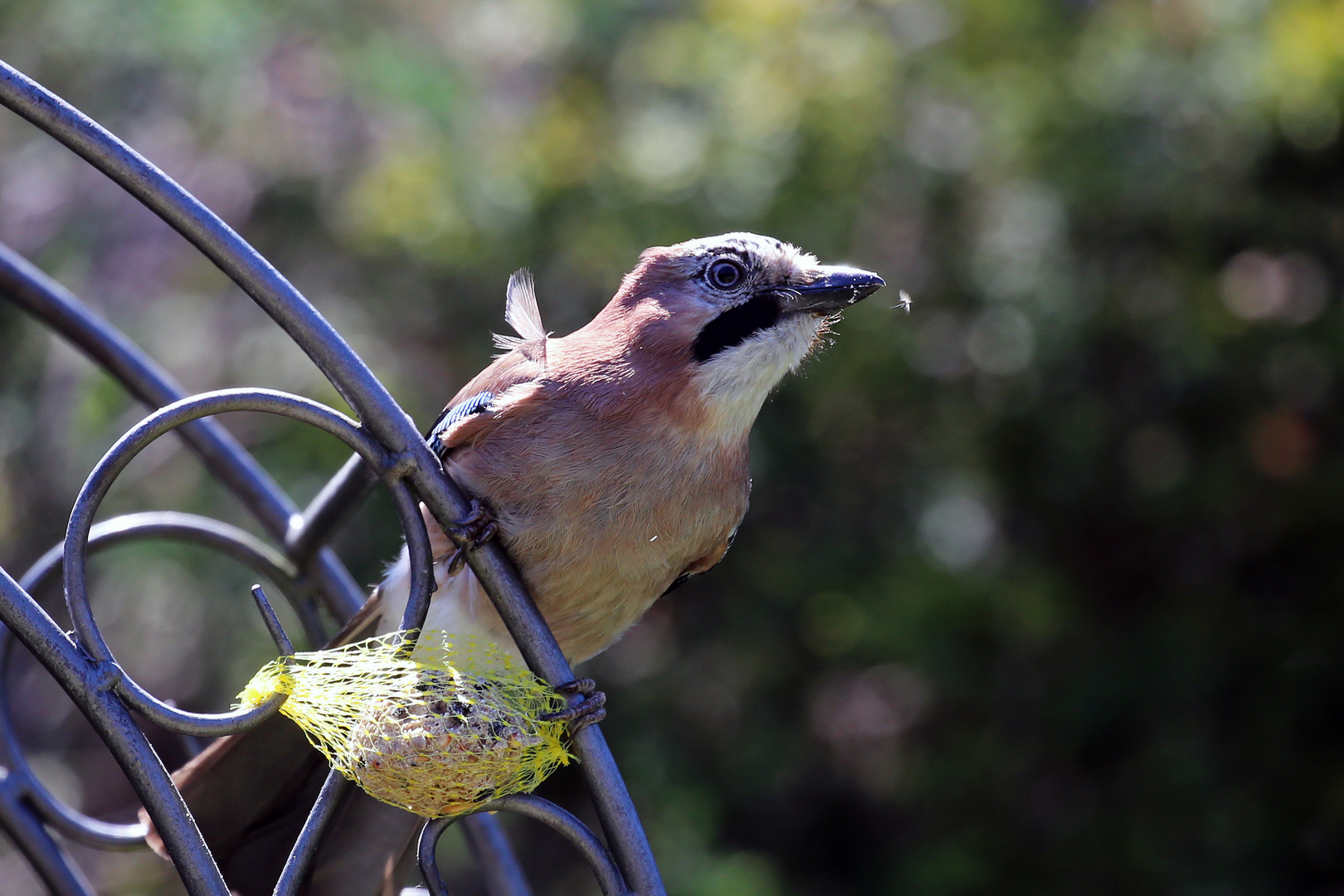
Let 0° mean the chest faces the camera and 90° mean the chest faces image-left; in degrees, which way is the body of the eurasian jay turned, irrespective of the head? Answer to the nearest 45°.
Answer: approximately 315°

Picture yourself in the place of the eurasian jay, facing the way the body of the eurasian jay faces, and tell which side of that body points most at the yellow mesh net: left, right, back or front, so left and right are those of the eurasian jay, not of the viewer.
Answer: right
